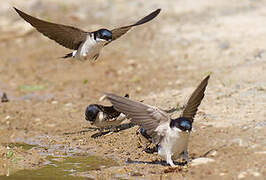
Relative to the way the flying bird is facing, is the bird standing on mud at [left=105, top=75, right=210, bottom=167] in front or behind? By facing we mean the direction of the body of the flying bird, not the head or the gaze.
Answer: in front

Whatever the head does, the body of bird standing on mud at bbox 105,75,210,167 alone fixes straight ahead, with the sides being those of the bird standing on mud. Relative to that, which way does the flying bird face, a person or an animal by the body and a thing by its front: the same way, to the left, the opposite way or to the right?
the same way

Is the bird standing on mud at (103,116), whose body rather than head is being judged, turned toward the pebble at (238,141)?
no

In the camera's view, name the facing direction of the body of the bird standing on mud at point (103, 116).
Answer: to the viewer's left

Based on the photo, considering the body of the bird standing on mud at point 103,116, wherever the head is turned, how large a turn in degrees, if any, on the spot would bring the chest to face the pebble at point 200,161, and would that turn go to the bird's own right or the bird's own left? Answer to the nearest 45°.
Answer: approximately 135° to the bird's own left

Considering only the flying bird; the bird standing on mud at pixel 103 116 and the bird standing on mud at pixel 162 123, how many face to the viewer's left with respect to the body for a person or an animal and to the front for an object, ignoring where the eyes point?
1

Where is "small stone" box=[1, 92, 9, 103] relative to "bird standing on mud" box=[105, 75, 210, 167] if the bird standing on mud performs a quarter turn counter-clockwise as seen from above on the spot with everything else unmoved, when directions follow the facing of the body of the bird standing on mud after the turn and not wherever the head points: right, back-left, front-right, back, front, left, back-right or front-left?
left

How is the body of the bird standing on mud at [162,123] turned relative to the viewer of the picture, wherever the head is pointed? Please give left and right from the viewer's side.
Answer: facing the viewer and to the right of the viewer

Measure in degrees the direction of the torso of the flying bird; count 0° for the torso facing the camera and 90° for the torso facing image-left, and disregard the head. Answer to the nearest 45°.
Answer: approximately 315°

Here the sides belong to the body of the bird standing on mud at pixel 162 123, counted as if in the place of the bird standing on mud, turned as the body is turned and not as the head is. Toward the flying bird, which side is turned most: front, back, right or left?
back

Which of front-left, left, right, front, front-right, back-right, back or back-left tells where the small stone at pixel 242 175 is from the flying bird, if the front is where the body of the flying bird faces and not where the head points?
front
